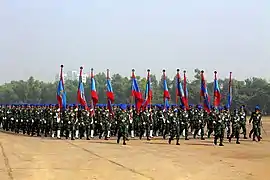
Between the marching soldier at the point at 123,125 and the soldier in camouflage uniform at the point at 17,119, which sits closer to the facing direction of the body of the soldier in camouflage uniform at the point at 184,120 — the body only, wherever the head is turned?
the marching soldier

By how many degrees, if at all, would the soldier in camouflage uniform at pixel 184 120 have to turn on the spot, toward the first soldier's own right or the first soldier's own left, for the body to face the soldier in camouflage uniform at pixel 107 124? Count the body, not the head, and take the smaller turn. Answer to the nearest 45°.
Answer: approximately 135° to the first soldier's own right

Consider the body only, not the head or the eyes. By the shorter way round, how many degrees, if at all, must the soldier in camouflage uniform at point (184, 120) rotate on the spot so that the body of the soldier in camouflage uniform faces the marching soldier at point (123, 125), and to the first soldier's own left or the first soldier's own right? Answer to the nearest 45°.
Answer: approximately 90° to the first soldier's own right

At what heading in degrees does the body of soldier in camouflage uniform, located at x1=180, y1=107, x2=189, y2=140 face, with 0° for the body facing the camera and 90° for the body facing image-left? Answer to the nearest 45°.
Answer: approximately 315°

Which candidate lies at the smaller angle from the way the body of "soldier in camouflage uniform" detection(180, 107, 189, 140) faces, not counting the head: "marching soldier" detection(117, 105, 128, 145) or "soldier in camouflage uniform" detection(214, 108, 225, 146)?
the soldier in camouflage uniform

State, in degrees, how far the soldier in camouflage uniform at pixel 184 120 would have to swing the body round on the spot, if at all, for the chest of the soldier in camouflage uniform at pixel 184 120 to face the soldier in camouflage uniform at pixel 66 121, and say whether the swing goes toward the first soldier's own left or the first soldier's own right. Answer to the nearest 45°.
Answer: approximately 135° to the first soldier's own right

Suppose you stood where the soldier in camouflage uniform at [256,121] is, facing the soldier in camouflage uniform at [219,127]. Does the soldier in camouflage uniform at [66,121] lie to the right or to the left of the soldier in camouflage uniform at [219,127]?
right

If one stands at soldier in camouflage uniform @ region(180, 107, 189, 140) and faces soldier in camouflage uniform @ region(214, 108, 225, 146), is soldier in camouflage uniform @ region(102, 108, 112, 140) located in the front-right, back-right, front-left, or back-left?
back-right

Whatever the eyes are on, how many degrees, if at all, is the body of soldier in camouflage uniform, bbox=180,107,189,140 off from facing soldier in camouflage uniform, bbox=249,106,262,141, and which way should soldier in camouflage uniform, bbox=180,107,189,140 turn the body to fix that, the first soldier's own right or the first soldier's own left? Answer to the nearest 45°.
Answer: approximately 45° to the first soldier's own left
